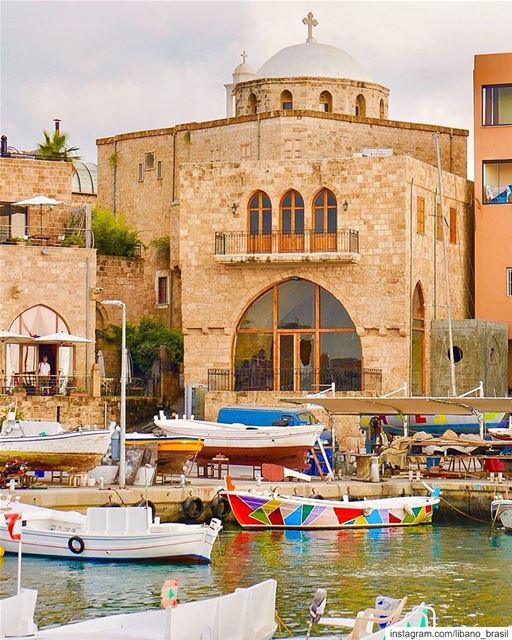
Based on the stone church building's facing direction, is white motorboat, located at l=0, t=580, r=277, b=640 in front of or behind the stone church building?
in front

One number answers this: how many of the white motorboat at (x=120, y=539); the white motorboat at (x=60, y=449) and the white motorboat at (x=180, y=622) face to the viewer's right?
3

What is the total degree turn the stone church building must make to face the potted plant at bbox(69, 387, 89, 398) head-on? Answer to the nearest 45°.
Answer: approximately 90° to its right

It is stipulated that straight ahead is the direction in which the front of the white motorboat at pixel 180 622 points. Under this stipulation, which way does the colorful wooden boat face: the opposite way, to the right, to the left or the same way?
the opposite way

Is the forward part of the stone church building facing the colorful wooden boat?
yes

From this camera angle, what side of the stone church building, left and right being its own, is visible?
front

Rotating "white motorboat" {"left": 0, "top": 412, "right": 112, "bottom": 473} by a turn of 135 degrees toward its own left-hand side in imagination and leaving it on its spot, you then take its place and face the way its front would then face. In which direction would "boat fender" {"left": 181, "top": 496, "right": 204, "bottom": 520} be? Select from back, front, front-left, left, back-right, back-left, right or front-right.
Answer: back

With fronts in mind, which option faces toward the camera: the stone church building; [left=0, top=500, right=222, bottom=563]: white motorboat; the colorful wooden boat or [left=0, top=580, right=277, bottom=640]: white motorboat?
the stone church building

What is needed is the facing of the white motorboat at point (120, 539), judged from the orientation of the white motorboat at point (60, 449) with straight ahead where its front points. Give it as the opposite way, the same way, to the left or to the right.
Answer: the same way

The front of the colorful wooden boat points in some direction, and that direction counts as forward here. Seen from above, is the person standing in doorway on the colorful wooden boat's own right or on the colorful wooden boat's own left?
on the colorful wooden boat's own right

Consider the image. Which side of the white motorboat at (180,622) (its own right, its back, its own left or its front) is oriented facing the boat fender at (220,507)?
left

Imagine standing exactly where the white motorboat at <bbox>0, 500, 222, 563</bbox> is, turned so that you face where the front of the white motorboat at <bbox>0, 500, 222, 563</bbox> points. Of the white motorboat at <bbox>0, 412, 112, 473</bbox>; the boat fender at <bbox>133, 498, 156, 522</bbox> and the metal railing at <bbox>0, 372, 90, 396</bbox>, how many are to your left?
3

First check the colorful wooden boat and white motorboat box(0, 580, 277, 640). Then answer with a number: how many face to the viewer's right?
1

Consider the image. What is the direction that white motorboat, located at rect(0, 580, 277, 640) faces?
to the viewer's right

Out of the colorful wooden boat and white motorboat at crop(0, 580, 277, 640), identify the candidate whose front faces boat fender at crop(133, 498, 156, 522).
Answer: the colorful wooden boat

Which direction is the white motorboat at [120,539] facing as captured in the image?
to the viewer's right

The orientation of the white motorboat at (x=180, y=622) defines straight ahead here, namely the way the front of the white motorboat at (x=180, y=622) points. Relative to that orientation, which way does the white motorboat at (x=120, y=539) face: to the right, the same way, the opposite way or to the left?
the same way

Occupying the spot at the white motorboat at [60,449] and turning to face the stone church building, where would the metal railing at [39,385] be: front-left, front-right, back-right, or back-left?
front-left

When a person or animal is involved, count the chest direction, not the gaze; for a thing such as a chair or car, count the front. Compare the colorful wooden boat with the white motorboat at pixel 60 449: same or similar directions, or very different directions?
very different directions

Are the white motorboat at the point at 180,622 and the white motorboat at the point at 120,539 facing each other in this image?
no

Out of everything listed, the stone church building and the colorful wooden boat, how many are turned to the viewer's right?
0

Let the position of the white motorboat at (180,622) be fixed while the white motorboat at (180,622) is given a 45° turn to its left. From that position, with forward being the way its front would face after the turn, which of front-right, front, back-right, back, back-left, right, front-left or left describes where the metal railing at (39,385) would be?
front-left

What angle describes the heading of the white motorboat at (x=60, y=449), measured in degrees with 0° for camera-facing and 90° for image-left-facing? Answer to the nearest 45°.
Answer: approximately 270°
